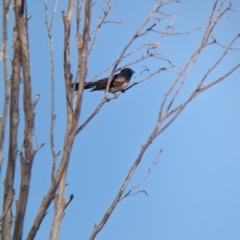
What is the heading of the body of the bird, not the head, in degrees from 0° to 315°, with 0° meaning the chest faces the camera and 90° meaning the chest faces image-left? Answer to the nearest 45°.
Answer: approximately 270°
